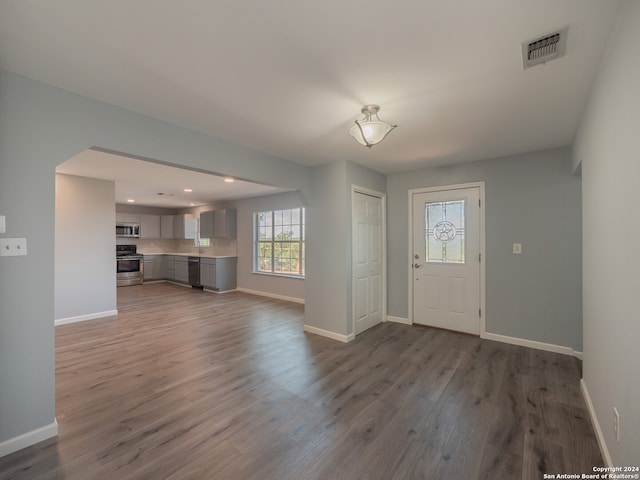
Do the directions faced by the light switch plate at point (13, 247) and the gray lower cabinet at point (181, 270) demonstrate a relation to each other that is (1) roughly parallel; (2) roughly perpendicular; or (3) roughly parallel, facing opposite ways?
roughly perpendicular

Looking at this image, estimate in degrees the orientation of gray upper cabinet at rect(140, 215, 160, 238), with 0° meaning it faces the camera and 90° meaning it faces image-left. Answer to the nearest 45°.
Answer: approximately 0°

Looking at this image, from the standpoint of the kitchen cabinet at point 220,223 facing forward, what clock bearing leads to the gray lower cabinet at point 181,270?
The gray lower cabinet is roughly at 3 o'clock from the kitchen cabinet.

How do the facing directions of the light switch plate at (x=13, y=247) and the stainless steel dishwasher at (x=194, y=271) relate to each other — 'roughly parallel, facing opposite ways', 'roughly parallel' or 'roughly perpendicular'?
roughly perpendicular

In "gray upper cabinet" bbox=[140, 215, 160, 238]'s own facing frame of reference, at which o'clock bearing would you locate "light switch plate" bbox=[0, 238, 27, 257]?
The light switch plate is roughly at 12 o'clock from the gray upper cabinet.

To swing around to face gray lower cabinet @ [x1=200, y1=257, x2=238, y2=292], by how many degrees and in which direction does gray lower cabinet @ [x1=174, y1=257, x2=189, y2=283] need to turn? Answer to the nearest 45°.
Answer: approximately 90° to its left
